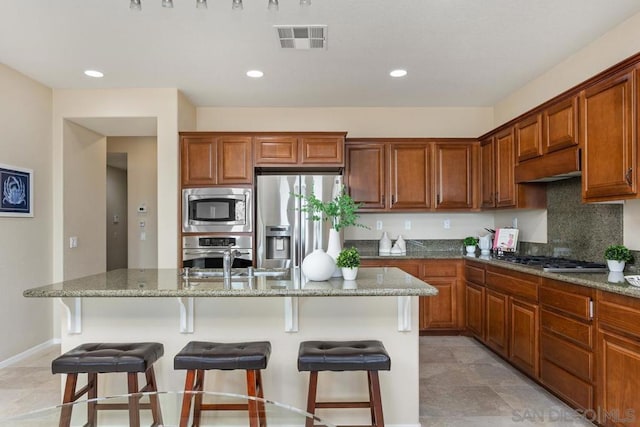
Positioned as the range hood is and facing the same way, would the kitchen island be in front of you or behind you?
in front

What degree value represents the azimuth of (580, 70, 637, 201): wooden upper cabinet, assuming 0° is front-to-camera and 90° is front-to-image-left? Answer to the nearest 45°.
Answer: approximately 45°

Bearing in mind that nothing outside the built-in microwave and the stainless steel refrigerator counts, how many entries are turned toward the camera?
2

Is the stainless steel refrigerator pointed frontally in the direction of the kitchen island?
yes

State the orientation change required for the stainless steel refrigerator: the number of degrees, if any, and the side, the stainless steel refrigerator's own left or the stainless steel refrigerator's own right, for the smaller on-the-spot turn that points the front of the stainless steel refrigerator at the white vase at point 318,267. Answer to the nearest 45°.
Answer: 0° — it already faces it

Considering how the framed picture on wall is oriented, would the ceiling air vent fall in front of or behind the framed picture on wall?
in front

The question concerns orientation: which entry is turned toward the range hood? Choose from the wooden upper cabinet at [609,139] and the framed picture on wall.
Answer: the framed picture on wall

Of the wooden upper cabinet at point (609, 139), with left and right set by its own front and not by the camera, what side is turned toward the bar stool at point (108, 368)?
front

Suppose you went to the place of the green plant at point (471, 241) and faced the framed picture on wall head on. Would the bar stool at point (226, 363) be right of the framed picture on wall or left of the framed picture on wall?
left

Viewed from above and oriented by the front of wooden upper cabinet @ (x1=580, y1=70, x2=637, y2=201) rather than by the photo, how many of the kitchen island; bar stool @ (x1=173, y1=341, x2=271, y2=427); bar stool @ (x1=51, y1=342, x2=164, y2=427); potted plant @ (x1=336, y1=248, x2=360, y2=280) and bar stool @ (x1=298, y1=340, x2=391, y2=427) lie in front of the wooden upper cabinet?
5

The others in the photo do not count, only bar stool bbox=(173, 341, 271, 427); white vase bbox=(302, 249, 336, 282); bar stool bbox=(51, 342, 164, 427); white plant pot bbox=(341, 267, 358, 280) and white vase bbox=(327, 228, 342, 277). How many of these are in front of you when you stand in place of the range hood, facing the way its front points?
5

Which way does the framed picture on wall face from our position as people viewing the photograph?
facing the viewer and to the right of the viewer

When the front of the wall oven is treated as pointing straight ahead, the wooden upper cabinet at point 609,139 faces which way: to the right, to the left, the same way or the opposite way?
to the right

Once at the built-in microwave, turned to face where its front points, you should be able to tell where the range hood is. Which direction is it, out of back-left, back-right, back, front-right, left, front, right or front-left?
front-left
